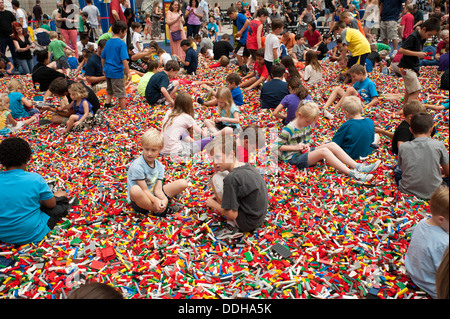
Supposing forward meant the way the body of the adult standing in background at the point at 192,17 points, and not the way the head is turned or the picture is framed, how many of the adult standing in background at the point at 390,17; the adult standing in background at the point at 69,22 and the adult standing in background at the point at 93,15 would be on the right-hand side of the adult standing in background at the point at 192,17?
2

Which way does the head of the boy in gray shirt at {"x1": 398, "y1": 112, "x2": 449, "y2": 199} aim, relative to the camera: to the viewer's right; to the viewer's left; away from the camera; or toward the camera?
away from the camera

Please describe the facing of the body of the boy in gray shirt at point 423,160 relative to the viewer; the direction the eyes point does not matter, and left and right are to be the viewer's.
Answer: facing away from the viewer

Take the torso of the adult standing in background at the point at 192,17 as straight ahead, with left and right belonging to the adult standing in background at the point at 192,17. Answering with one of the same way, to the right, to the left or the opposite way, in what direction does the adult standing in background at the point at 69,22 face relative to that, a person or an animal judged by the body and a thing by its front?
the same way

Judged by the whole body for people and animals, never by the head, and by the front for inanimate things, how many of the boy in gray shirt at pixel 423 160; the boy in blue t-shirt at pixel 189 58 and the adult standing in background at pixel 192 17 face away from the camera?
1

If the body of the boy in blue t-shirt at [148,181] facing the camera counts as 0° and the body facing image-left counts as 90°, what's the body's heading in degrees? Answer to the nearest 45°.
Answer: approximately 315°

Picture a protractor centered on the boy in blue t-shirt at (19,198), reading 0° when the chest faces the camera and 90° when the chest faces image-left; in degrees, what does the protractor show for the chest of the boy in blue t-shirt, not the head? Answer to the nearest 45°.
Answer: approximately 225°

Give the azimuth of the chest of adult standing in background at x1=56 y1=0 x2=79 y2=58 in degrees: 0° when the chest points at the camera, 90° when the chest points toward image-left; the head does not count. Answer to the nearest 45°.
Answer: approximately 0°

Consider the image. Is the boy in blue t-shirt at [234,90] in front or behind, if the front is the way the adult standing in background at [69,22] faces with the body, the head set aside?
in front

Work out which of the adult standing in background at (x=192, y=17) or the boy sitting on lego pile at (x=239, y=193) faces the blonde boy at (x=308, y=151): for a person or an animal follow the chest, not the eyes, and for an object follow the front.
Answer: the adult standing in background
